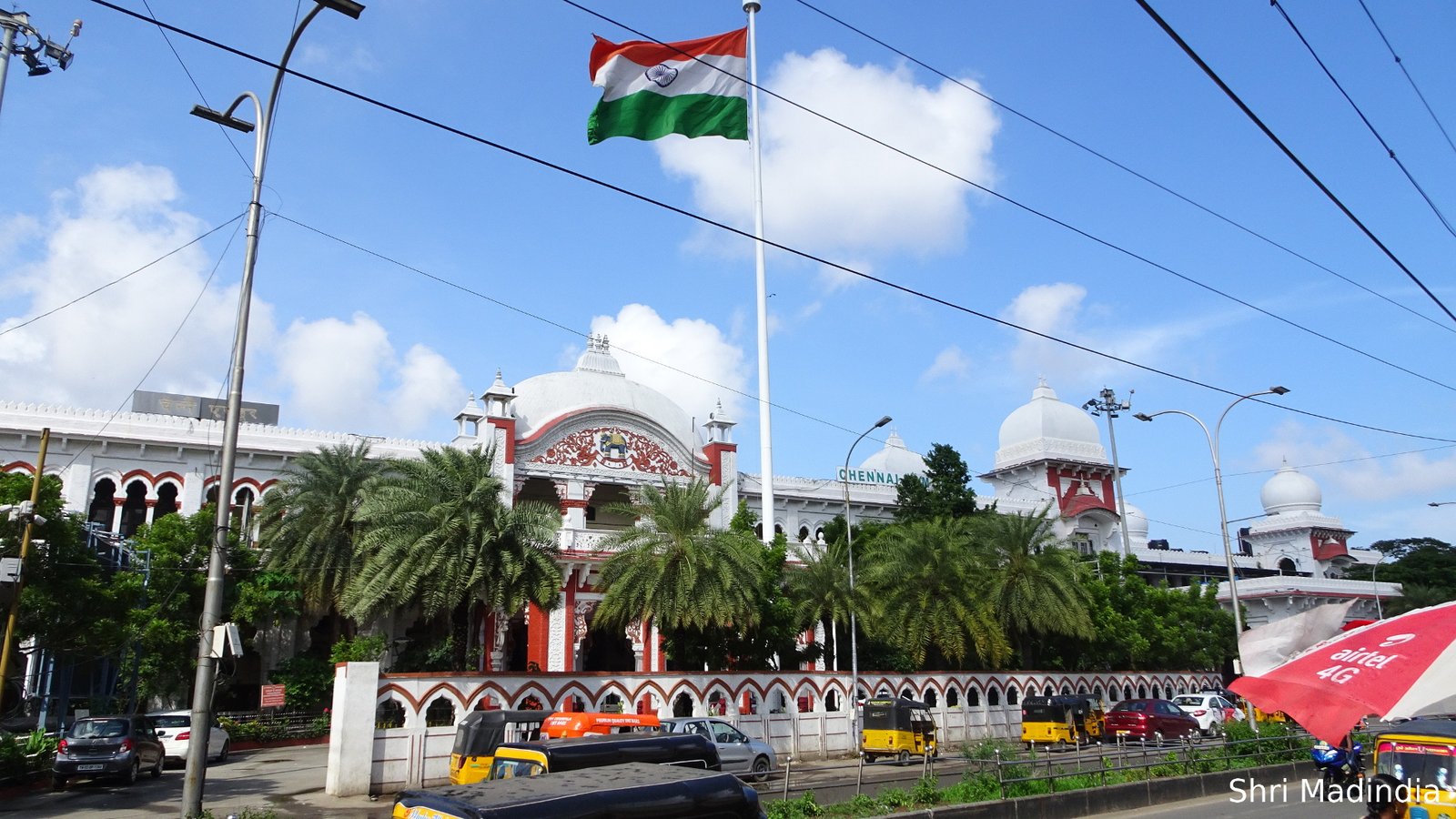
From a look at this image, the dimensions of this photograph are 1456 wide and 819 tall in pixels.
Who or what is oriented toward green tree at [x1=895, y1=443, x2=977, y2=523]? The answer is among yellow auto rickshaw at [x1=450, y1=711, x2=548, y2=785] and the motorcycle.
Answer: the yellow auto rickshaw

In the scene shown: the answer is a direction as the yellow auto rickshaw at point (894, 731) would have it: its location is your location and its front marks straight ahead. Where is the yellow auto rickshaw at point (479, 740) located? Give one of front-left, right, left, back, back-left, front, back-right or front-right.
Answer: back

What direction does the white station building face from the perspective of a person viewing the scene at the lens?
facing the viewer and to the right of the viewer

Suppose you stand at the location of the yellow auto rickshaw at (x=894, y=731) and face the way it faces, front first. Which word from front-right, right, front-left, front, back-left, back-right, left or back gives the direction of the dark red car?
front

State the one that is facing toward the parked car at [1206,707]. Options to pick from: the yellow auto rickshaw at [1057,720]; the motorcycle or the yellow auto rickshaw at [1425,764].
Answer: the yellow auto rickshaw at [1057,720]

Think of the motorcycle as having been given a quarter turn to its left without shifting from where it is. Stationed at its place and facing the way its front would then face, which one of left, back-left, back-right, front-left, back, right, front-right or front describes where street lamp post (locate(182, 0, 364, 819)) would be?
right

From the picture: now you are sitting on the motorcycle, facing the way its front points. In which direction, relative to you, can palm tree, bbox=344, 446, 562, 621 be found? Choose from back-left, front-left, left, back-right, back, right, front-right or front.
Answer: front-right

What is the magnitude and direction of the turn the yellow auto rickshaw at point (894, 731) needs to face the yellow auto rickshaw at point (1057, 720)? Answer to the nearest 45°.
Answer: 0° — it already faces it
